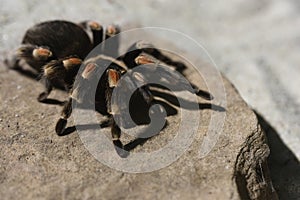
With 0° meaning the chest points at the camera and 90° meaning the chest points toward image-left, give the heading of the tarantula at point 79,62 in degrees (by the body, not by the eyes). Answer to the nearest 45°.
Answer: approximately 315°

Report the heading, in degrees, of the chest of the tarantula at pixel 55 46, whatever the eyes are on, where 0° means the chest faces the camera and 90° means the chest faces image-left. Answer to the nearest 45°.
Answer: approximately 315°
